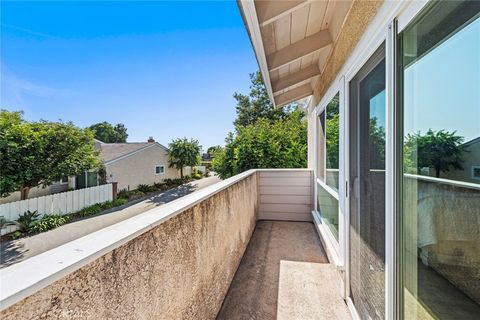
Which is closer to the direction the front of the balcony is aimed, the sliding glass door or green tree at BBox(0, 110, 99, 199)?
the green tree

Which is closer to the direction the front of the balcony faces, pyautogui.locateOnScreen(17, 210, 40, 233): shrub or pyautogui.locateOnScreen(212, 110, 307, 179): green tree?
the shrub

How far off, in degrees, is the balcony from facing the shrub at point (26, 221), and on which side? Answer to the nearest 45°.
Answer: approximately 45° to its right

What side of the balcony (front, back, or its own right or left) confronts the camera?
left

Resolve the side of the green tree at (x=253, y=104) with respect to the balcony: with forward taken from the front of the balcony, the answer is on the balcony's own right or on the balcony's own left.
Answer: on the balcony's own right

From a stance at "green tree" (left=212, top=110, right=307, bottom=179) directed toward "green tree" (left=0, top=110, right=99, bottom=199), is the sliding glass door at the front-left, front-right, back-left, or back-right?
back-left

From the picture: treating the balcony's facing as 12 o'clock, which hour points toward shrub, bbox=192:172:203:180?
The shrub is roughly at 3 o'clock from the balcony.

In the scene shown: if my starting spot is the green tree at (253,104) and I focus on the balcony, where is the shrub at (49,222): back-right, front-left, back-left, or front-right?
front-right

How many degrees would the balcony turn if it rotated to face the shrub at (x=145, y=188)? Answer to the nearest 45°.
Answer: approximately 90° to its right

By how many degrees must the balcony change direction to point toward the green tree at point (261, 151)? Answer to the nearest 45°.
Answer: approximately 135° to its right

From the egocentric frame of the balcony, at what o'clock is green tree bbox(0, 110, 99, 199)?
The green tree is roughly at 2 o'clock from the balcony.

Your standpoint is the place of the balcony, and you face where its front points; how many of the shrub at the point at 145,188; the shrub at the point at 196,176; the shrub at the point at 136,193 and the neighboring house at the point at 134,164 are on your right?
4

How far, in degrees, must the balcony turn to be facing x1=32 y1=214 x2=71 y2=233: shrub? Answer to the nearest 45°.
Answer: approximately 45° to its right
